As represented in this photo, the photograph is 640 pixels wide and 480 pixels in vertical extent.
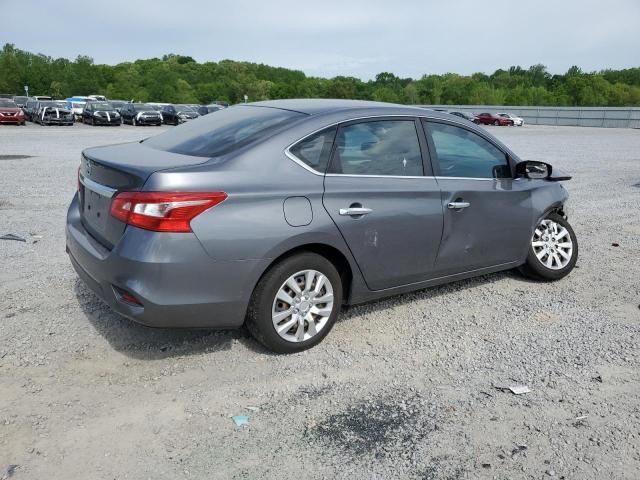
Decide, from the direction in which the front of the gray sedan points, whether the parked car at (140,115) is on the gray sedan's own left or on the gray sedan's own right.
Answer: on the gray sedan's own left

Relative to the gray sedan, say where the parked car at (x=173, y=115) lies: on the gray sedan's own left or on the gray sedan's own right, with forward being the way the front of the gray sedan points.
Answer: on the gray sedan's own left

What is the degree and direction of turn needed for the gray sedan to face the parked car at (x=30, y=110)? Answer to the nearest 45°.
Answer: approximately 90° to its left

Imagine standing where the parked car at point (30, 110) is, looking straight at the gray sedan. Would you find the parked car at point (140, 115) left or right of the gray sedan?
left

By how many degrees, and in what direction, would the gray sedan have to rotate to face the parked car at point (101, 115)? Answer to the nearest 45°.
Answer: approximately 45° to its left

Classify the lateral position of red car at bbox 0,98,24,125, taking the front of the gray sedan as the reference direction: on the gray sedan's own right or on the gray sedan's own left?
on the gray sedan's own left

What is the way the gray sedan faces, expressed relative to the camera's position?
facing away from the viewer and to the right of the viewer

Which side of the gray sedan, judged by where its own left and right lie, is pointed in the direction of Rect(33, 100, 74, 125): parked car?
left
